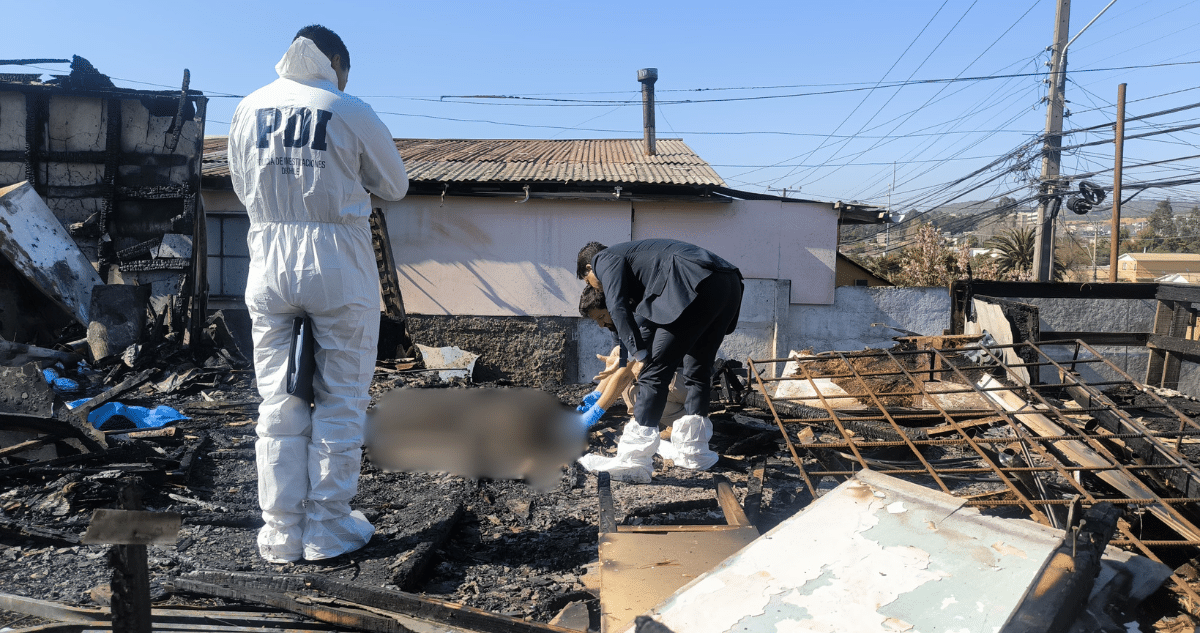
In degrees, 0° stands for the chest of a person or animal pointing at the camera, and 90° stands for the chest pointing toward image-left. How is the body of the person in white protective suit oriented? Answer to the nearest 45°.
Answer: approximately 225°

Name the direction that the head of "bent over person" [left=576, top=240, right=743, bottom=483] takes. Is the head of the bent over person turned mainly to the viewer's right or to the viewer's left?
to the viewer's left

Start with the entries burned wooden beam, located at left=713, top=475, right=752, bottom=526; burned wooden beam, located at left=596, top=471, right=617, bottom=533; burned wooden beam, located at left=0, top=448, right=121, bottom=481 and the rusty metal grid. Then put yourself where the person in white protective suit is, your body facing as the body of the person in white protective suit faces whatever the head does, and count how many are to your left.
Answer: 1

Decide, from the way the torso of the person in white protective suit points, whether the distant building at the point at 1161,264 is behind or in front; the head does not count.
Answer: in front

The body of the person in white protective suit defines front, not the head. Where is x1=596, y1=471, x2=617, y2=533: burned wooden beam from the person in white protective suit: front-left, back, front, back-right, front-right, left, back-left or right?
front-right

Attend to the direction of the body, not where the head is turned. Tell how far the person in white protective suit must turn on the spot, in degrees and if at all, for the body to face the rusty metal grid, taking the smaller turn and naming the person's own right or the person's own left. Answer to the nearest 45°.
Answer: approximately 45° to the person's own right

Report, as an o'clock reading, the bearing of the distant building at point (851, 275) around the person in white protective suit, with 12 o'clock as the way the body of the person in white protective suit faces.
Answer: The distant building is roughly at 12 o'clock from the person in white protective suit.

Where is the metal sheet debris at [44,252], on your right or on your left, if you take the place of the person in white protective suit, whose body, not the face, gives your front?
on your left

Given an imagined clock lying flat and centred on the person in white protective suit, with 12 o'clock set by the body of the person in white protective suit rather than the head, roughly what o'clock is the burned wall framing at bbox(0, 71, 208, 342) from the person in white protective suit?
The burned wall framing is roughly at 10 o'clock from the person in white protective suit.

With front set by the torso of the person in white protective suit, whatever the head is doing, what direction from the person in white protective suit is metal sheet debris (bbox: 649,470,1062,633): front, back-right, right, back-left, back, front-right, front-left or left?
right

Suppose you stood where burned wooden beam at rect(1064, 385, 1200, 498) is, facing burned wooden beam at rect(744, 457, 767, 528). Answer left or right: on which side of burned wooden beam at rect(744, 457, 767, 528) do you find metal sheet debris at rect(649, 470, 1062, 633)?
left

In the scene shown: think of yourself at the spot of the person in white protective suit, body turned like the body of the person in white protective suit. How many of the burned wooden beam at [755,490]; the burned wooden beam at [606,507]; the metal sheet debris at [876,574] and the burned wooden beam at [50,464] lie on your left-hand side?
1

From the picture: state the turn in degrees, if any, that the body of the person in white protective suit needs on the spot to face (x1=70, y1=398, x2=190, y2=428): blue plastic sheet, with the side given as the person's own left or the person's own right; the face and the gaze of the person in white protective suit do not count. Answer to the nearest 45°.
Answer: approximately 45° to the person's own left

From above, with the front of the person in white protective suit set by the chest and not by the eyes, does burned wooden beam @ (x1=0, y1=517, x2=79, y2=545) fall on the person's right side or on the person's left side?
on the person's left side

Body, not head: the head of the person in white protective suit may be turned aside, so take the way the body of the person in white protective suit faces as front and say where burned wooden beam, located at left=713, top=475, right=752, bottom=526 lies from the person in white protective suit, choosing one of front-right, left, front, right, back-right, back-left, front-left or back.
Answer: front-right
